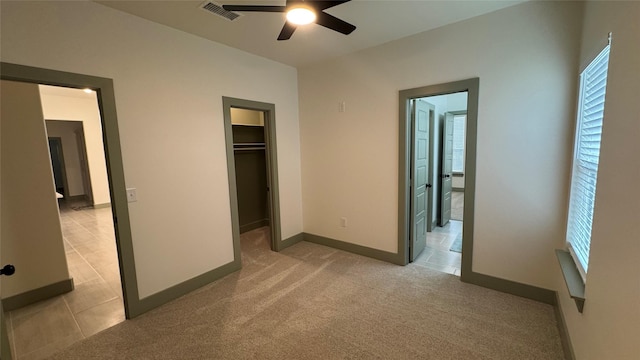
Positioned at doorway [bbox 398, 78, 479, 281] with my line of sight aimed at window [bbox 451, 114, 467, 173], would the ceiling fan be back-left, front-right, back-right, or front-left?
back-left

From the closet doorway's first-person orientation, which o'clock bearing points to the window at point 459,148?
The window is roughly at 10 o'clock from the closet doorway.

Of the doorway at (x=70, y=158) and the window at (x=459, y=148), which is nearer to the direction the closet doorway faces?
the window

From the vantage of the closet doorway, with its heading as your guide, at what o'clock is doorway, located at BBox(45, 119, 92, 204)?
The doorway is roughly at 6 o'clock from the closet doorway.

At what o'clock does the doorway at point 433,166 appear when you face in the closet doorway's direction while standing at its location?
The doorway is roughly at 12 o'clock from the closet doorway.

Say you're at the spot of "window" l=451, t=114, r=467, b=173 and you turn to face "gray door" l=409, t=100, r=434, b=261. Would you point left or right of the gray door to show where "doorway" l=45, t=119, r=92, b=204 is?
right

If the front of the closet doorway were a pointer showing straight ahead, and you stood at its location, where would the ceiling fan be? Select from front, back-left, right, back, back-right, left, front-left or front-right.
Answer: front-right

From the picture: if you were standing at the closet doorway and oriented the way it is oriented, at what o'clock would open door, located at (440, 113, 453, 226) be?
The open door is roughly at 11 o'clock from the closet doorway.

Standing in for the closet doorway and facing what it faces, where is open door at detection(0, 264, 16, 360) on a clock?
The open door is roughly at 2 o'clock from the closet doorway.

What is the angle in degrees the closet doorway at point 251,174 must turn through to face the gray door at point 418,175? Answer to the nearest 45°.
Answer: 0° — it already faces it
